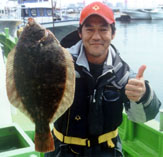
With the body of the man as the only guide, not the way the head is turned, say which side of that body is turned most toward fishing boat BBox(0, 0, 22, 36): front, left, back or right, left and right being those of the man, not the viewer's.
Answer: back

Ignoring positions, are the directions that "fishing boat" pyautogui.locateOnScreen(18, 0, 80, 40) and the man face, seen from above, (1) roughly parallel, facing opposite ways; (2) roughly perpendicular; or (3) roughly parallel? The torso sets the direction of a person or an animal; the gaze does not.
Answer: roughly perpendicular

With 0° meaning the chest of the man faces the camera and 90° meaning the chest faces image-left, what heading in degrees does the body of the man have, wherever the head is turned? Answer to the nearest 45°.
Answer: approximately 0°

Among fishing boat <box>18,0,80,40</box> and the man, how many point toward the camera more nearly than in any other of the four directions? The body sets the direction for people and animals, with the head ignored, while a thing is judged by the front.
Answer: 1
